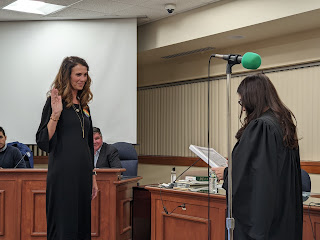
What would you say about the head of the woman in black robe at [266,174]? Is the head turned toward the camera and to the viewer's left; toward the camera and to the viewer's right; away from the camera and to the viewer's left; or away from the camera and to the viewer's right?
away from the camera and to the viewer's left

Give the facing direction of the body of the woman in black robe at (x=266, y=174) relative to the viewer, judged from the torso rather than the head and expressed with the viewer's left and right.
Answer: facing away from the viewer and to the left of the viewer

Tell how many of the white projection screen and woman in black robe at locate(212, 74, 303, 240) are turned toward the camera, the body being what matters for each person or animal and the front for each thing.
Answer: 1

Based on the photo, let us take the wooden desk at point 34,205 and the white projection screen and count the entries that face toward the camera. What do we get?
2

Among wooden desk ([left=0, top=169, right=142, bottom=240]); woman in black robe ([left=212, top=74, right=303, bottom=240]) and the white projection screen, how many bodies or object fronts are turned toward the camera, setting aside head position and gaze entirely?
2

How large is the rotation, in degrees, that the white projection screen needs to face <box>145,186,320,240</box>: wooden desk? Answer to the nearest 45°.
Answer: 0° — it already faces it

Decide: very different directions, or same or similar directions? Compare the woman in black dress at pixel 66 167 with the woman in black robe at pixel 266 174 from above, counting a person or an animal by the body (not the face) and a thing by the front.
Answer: very different directions

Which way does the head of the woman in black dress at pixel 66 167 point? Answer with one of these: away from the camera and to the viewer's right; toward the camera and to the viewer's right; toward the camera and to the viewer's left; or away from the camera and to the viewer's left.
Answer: toward the camera and to the viewer's right

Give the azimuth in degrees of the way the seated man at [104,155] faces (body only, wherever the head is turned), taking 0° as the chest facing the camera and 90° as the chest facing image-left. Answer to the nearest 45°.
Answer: approximately 45°

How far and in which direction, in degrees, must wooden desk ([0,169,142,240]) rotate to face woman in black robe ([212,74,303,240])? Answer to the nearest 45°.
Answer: approximately 45° to its left

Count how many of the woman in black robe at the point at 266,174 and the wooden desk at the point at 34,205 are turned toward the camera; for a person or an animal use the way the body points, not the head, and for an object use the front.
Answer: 1
